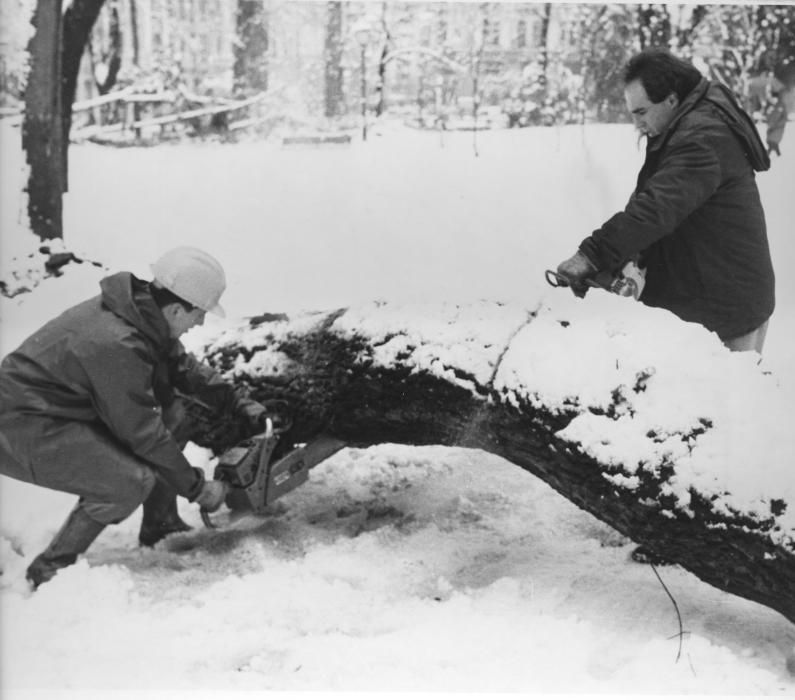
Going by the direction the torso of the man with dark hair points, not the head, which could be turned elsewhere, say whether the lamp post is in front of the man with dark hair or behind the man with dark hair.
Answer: in front

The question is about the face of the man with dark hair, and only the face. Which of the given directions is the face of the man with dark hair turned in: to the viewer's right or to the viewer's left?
to the viewer's left

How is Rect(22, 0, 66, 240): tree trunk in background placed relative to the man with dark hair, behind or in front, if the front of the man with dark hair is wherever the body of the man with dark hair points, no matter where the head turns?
in front

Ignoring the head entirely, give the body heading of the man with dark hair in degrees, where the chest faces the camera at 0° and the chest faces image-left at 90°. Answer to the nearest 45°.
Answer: approximately 90°
